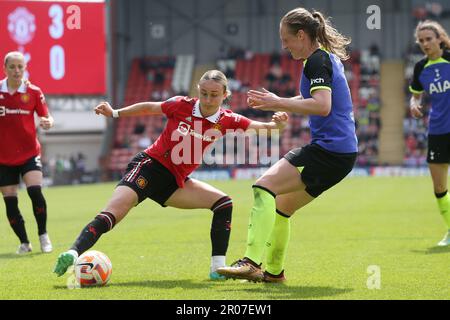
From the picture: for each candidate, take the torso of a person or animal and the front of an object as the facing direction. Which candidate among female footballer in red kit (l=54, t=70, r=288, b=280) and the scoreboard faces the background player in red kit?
the scoreboard

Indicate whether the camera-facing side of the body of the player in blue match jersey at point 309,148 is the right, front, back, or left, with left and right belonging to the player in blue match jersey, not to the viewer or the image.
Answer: left

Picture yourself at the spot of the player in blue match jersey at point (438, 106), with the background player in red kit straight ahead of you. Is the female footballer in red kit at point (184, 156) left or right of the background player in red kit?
left

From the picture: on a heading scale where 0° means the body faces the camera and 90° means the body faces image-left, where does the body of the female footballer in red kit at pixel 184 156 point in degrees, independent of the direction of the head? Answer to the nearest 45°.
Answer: approximately 0°

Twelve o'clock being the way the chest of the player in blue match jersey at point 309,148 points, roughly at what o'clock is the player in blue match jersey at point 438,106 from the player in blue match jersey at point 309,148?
the player in blue match jersey at point 438,106 is roughly at 4 o'clock from the player in blue match jersey at point 309,148.

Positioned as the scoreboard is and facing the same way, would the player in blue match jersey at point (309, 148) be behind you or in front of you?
in front

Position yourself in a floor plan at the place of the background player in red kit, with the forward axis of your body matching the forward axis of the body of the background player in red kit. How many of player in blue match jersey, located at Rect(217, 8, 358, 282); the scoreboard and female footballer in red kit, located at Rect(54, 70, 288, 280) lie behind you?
1

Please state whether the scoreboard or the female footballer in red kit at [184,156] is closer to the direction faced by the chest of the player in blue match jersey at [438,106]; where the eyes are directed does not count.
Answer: the female footballer in red kit

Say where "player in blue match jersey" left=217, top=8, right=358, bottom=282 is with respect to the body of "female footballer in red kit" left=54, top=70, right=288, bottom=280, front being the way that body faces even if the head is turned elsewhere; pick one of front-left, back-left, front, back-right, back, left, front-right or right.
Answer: front-left

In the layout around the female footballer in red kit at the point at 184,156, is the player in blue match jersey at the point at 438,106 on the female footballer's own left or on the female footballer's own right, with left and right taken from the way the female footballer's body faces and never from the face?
on the female footballer's own left
